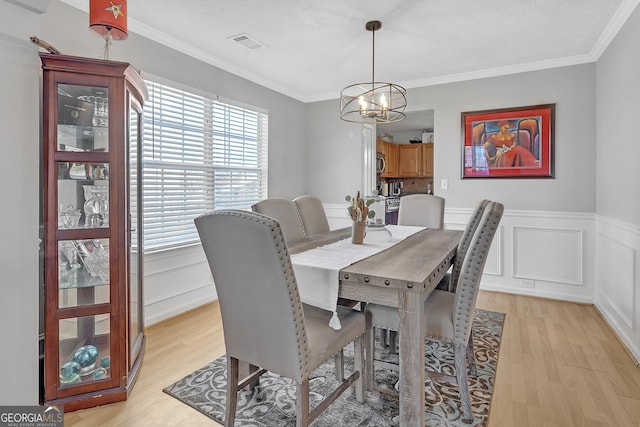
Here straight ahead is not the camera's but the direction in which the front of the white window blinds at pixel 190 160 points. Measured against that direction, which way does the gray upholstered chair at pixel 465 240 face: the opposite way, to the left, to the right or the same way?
the opposite way

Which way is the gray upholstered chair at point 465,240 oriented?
to the viewer's left

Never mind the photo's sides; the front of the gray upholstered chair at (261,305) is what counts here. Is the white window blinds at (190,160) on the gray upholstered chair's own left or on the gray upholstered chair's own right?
on the gray upholstered chair's own left

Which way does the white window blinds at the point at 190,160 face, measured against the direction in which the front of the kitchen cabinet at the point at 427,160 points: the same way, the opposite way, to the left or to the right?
to the left

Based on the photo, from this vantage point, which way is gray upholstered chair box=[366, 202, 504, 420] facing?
to the viewer's left

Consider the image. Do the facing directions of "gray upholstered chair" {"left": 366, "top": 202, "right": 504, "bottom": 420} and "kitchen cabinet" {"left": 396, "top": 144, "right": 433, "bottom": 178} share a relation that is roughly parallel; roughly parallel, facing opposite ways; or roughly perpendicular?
roughly perpendicular

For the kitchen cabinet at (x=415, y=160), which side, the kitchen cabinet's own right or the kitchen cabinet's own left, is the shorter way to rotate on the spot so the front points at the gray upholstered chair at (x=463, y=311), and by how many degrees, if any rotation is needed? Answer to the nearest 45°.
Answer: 0° — it already faces it

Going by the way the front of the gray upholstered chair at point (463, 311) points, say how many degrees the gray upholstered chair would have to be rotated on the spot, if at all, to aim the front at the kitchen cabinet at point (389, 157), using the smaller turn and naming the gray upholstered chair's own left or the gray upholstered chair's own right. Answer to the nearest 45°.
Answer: approximately 90° to the gray upholstered chair's own right

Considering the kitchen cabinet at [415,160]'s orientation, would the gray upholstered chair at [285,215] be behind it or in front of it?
in front

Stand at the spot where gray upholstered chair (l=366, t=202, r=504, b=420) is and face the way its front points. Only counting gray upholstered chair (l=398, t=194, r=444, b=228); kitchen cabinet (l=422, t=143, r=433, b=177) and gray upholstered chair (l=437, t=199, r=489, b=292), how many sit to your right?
3

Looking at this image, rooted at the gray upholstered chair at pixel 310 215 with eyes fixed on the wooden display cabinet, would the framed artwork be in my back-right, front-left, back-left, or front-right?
back-left

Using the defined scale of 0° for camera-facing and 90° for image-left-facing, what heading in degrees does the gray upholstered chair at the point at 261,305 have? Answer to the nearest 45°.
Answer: approximately 225°

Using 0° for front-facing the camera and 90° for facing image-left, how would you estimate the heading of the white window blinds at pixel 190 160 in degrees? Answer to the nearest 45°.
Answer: approximately 315°

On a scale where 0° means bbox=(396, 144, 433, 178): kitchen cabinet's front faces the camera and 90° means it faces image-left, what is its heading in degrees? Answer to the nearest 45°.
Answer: approximately 0°
